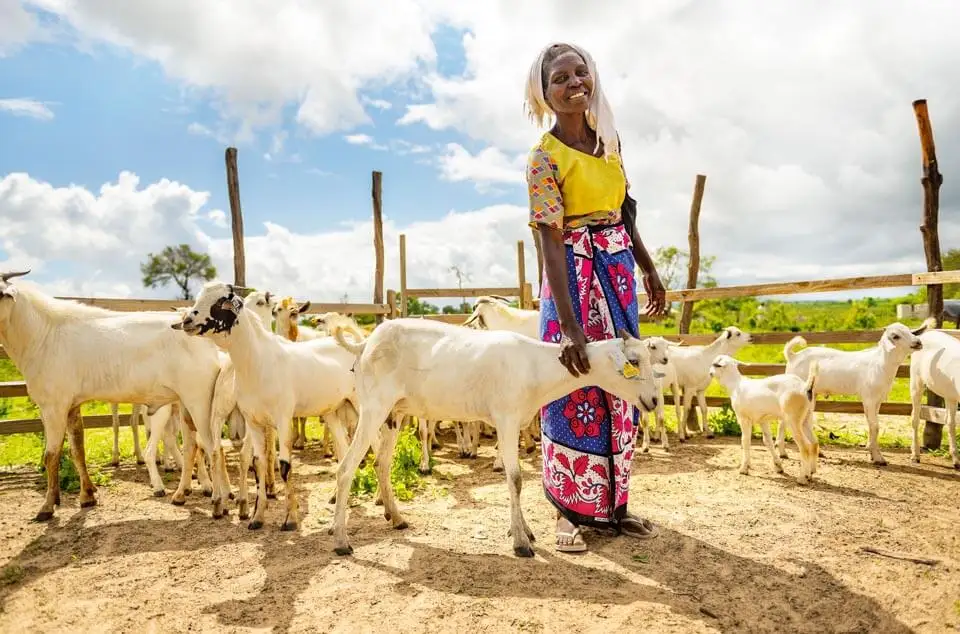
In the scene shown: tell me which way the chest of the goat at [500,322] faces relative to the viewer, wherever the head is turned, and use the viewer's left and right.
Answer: facing to the left of the viewer

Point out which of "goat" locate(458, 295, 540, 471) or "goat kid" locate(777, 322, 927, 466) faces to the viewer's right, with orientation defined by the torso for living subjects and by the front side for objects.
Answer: the goat kid

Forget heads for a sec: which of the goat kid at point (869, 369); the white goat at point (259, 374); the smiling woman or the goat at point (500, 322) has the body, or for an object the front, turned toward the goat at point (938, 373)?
the goat kid

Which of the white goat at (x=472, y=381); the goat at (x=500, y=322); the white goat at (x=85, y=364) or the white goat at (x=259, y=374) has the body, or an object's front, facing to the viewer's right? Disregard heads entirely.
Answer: the white goat at (x=472, y=381)

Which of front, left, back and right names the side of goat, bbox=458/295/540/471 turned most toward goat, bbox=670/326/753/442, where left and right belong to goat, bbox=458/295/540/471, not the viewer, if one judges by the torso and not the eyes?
back

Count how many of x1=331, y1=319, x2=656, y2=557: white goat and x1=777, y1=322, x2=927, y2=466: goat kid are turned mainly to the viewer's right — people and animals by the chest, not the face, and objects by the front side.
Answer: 2

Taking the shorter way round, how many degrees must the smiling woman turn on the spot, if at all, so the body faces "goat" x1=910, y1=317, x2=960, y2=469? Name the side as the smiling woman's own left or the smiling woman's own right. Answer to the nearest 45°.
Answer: approximately 90° to the smiling woman's own left

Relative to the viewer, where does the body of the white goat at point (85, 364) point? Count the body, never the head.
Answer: to the viewer's left

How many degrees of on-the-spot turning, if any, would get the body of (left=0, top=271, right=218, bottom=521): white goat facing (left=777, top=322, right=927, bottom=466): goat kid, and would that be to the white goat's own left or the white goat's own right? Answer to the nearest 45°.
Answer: approximately 180°

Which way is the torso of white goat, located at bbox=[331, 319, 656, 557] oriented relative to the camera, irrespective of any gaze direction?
to the viewer's right

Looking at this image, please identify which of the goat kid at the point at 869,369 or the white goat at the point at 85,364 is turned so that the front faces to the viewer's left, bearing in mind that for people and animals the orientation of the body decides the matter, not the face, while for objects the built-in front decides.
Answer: the white goat

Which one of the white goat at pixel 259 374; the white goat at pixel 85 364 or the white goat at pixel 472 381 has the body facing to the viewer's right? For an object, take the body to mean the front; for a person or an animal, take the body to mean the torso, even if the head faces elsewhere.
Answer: the white goat at pixel 472 381

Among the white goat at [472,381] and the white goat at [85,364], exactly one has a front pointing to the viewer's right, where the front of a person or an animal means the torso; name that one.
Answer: the white goat at [472,381]

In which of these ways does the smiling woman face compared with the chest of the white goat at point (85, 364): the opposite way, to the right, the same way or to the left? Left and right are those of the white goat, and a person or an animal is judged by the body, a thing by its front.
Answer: to the left
